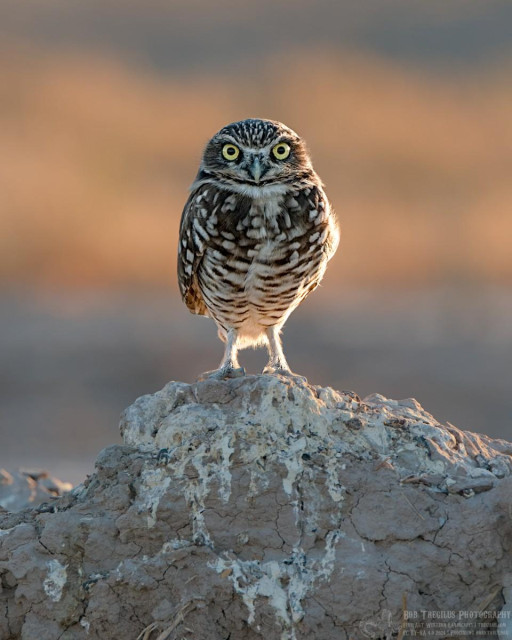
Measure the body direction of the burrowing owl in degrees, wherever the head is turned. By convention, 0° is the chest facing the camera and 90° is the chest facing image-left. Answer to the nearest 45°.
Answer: approximately 0°
